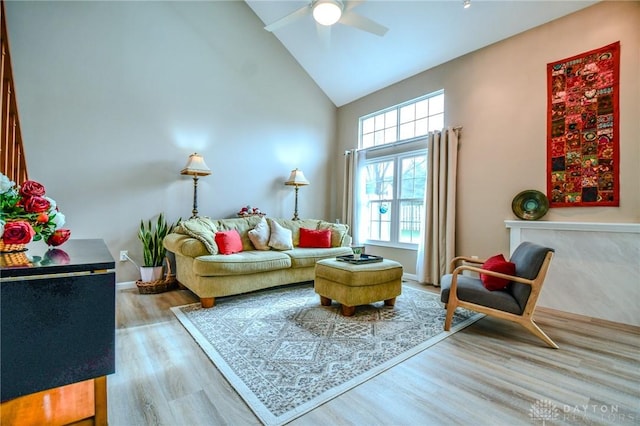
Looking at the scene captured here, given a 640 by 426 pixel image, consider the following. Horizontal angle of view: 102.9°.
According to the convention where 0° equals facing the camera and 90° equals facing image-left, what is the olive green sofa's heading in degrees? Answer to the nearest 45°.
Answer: approximately 315°

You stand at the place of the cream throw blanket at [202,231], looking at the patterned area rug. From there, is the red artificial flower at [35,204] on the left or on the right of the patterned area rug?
right

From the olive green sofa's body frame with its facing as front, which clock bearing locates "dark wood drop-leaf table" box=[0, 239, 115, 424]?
The dark wood drop-leaf table is roughly at 2 o'clock from the olive green sofa.

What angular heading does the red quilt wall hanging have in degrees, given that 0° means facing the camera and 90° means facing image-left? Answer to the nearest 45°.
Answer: approximately 45°

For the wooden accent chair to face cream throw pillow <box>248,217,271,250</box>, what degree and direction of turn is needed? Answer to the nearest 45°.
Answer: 0° — it already faces it

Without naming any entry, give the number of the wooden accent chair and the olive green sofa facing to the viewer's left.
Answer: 1

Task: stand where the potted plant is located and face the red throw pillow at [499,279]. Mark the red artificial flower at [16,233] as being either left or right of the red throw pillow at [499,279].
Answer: right

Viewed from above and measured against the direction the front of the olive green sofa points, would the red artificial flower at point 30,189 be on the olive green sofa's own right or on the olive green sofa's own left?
on the olive green sofa's own right

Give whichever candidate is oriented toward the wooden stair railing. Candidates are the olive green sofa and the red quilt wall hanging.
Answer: the red quilt wall hanging

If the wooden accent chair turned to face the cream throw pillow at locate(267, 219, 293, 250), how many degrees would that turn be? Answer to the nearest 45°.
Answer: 0° — it already faces it

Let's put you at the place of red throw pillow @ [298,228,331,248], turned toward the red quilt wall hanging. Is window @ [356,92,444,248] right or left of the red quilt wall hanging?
left

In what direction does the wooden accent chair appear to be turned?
to the viewer's left

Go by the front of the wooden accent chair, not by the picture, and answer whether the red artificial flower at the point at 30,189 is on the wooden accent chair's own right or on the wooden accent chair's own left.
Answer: on the wooden accent chair's own left
